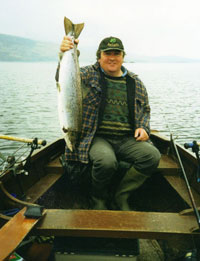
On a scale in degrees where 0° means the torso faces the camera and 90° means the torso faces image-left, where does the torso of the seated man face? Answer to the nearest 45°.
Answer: approximately 0°

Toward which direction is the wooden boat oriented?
away from the camera

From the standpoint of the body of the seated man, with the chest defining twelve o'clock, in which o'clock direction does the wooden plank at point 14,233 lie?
The wooden plank is roughly at 1 o'clock from the seated man.
